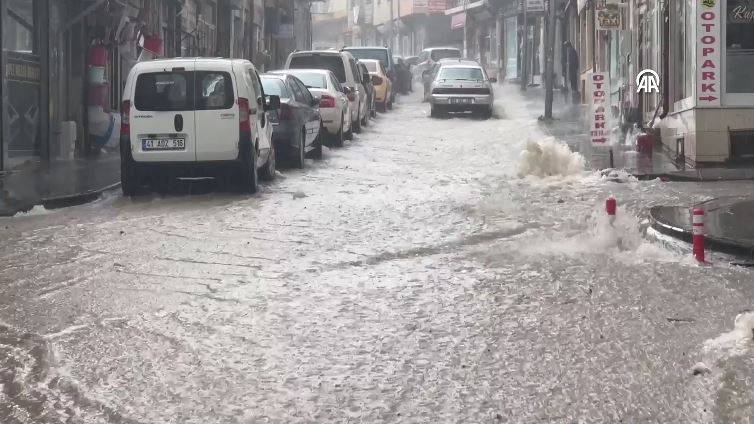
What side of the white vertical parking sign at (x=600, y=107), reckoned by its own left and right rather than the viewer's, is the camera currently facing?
front

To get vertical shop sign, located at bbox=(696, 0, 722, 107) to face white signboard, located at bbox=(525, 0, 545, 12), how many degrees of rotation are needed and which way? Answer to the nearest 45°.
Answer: approximately 180°

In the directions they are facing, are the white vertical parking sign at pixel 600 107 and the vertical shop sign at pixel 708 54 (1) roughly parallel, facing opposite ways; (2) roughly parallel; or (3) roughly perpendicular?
roughly parallel

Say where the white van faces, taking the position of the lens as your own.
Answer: facing away from the viewer

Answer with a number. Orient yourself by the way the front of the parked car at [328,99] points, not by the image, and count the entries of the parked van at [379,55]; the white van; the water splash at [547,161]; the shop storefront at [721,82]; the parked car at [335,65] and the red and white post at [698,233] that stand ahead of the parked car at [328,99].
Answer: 2

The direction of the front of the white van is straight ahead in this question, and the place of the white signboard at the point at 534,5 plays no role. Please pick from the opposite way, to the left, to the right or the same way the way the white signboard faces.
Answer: the opposite way

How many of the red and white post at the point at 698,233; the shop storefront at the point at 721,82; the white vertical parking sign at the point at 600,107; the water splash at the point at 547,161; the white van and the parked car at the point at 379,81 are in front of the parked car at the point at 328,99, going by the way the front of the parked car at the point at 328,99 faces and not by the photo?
1

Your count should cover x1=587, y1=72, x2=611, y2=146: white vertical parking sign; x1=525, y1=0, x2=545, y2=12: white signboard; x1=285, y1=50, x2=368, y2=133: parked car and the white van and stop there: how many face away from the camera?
2

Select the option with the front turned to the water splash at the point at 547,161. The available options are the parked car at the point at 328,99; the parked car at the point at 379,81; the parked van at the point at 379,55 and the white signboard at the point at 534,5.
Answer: the white signboard

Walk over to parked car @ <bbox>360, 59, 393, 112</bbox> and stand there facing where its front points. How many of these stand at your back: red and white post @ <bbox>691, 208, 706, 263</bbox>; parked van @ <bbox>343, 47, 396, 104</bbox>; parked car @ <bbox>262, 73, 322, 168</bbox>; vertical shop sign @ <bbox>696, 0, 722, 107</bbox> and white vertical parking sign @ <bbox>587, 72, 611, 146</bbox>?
4

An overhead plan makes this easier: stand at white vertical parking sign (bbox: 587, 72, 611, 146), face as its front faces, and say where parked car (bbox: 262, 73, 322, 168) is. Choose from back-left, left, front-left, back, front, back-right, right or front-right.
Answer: right

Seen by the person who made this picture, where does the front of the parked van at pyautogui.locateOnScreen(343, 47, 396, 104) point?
facing away from the viewer

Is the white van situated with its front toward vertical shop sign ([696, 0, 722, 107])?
no

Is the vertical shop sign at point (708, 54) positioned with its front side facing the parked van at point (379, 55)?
no

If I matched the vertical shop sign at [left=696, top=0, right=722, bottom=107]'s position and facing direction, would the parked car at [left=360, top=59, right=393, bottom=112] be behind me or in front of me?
behind

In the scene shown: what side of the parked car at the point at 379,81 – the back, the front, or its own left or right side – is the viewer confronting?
back

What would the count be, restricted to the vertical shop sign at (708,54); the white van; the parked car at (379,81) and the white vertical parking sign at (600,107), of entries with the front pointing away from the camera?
2

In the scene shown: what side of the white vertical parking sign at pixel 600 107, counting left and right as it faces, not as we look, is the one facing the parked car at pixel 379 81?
back
